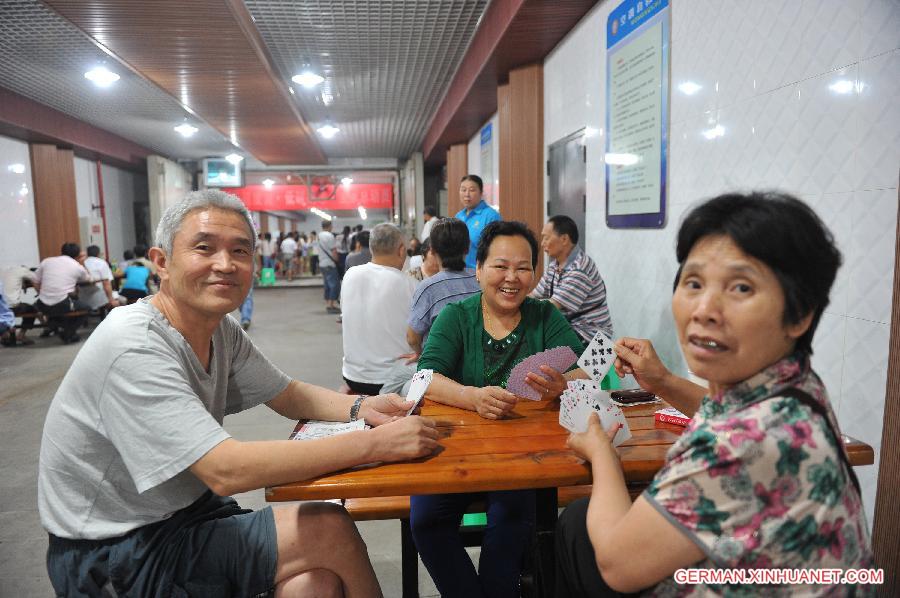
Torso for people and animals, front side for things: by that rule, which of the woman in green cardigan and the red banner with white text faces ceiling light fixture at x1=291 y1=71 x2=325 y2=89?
the red banner with white text

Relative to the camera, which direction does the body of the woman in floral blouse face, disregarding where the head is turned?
to the viewer's left

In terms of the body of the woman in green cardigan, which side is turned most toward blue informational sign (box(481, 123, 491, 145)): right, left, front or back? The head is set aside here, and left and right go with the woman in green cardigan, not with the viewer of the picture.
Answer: back

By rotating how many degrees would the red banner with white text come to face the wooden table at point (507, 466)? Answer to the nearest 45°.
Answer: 0° — it already faces it

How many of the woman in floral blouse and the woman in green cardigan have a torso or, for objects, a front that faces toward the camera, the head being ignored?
1

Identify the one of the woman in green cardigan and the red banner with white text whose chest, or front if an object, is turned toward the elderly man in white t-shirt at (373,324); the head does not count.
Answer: the red banner with white text

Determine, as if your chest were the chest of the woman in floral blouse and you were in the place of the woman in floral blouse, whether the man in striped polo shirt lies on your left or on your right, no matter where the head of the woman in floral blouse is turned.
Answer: on your right

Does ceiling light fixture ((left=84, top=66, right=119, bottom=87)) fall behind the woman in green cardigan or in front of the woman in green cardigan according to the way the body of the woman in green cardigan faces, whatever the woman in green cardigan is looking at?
behind

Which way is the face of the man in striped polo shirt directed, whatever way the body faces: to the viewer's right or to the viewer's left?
to the viewer's left

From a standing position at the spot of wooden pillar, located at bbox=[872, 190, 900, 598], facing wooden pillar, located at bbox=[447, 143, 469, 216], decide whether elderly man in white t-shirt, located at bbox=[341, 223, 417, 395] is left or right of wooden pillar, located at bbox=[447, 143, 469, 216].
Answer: left

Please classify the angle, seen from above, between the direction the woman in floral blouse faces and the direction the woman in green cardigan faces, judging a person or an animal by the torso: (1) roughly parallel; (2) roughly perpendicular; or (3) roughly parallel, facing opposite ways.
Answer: roughly perpendicular

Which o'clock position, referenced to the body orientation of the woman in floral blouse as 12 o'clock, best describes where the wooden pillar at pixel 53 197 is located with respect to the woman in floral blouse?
The wooden pillar is roughly at 1 o'clock from the woman in floral blouse.

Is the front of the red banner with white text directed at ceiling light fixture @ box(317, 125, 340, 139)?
yes
